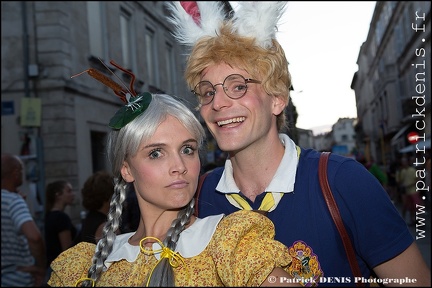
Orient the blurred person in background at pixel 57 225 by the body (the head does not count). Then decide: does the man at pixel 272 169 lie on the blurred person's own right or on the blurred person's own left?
on the blurred person's own right

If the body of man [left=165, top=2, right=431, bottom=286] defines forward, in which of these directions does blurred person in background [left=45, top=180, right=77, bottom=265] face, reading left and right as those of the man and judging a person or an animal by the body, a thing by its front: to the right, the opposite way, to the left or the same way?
to the left

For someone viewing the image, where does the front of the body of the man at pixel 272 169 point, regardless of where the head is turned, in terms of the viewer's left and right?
facing the viewer and to the left of the viewer

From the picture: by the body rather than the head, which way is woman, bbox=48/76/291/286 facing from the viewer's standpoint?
toward the camera

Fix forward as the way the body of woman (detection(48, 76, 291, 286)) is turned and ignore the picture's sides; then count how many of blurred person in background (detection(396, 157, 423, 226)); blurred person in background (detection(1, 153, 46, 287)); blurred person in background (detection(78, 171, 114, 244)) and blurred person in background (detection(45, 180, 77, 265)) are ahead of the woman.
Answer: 0

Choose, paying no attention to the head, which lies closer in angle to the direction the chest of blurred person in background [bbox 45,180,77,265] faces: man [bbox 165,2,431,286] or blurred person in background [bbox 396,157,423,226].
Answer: the blurred person in background

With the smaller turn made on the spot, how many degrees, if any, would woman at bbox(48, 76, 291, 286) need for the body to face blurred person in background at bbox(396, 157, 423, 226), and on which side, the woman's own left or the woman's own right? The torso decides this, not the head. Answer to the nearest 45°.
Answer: approximately 135° to the woman's own left

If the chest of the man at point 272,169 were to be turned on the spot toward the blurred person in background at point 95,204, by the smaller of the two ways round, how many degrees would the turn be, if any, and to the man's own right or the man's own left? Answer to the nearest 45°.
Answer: approximately 90° to the man's own right

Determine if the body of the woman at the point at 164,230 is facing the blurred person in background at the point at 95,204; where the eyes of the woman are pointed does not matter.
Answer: no

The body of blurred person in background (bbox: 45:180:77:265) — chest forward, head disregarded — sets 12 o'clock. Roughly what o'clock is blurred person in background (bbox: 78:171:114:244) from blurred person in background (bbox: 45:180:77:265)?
blurred person in background (bbox: 78:171:114:244) is roughly at 2 o'clock from blurred person in background (bbox: 45:180:77:265).

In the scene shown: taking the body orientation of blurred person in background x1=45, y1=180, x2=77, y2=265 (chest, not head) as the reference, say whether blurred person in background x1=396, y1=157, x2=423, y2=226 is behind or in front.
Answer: in front

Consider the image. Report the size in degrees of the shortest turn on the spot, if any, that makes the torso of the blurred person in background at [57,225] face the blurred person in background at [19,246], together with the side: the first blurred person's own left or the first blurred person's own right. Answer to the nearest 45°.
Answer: approximately 135° to the first blurred person's own right
